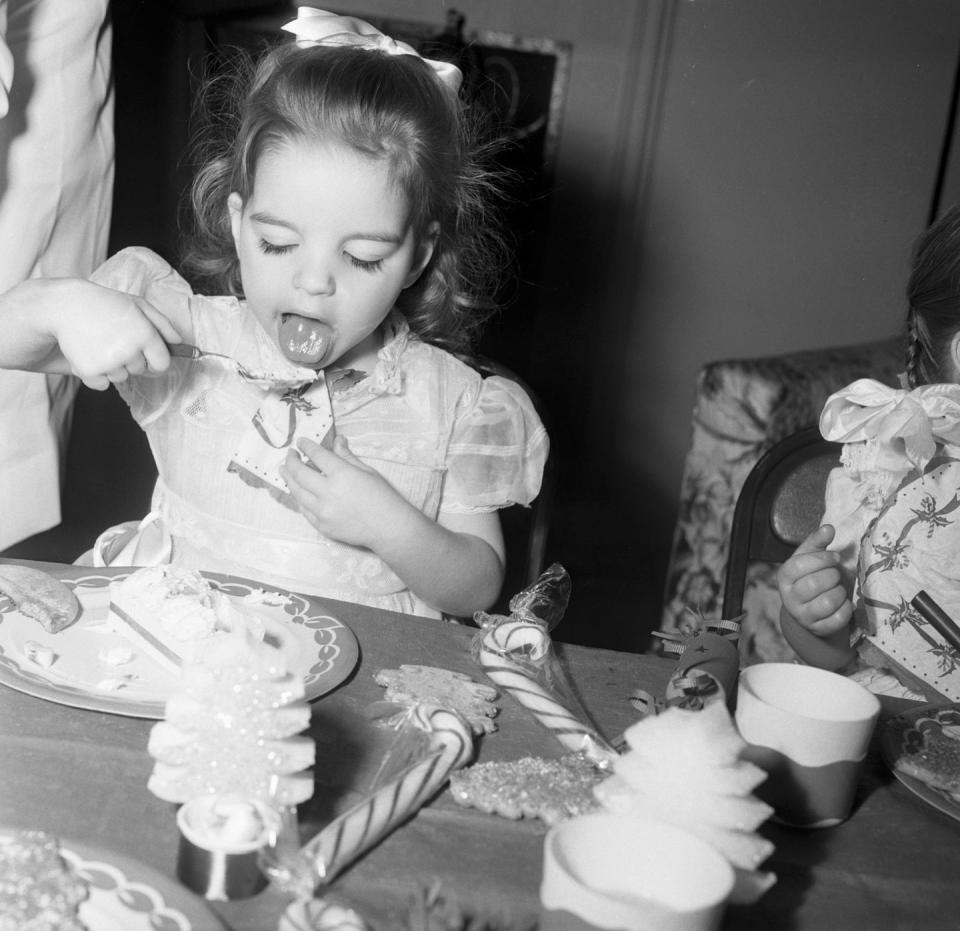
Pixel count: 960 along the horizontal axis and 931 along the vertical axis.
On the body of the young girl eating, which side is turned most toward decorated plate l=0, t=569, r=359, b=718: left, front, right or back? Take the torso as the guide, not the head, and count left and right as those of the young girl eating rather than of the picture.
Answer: front

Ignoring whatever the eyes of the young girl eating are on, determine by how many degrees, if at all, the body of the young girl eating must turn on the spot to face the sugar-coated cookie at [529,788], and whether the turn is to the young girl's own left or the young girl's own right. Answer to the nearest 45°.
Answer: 0° — they already face it

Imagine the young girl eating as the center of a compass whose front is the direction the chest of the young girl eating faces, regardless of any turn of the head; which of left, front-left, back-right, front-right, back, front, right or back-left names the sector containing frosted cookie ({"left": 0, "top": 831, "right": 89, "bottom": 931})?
front

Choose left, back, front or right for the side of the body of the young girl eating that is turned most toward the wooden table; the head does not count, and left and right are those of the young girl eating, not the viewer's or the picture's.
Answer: front

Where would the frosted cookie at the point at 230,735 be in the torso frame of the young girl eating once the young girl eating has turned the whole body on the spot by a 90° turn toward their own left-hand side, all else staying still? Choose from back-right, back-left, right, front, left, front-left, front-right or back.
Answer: right

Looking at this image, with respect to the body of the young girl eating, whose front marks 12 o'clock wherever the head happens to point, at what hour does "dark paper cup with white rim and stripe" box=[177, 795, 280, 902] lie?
The dark paper cup with white rim and stripe is roughly at 12 o'clock from the young girl eating.

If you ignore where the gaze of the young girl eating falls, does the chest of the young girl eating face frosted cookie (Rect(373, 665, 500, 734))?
yes

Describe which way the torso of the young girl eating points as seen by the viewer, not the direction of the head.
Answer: toward the camera

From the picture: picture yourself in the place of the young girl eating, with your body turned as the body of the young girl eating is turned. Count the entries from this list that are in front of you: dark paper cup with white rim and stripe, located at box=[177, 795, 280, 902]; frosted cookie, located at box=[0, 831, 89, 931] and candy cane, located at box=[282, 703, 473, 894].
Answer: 3

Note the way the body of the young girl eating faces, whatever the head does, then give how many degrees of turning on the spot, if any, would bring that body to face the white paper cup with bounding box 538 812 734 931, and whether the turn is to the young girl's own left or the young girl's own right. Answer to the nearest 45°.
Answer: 0° — they already face it
